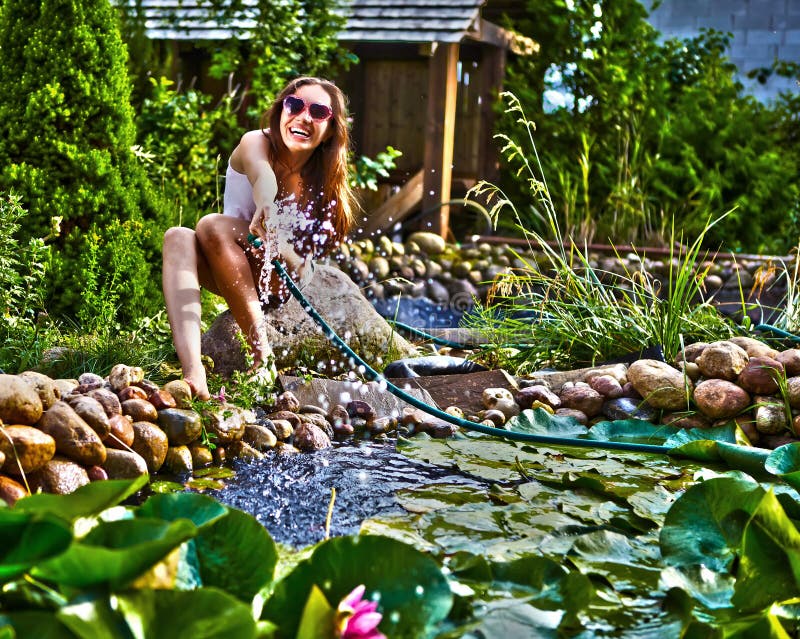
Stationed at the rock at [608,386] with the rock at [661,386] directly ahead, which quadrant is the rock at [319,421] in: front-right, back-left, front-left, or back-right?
back-right

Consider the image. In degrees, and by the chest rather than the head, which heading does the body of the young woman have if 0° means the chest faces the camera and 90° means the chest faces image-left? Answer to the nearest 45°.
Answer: approximately 0°

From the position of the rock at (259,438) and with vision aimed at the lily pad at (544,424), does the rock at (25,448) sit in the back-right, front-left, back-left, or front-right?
back-right

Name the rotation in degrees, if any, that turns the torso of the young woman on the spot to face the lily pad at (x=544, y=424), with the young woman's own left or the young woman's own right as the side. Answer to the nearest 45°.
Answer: approximately 45° to the young woman's own left

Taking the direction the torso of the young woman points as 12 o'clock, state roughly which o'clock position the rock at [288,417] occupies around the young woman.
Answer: The rock is roughly at 12 o'clock from the young woman.

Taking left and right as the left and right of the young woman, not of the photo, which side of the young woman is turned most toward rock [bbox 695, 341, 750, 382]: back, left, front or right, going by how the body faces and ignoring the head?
left

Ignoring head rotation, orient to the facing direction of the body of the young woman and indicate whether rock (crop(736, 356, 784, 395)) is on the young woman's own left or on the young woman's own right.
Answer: on the young woman's own left

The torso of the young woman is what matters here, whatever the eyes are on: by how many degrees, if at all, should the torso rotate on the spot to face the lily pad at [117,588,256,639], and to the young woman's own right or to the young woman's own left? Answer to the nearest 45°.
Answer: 0° — they already face it

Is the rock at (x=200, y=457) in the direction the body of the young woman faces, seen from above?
yes

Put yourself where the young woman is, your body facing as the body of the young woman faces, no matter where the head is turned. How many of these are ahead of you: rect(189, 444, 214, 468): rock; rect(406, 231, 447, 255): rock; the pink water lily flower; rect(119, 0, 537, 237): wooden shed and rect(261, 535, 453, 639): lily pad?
3
